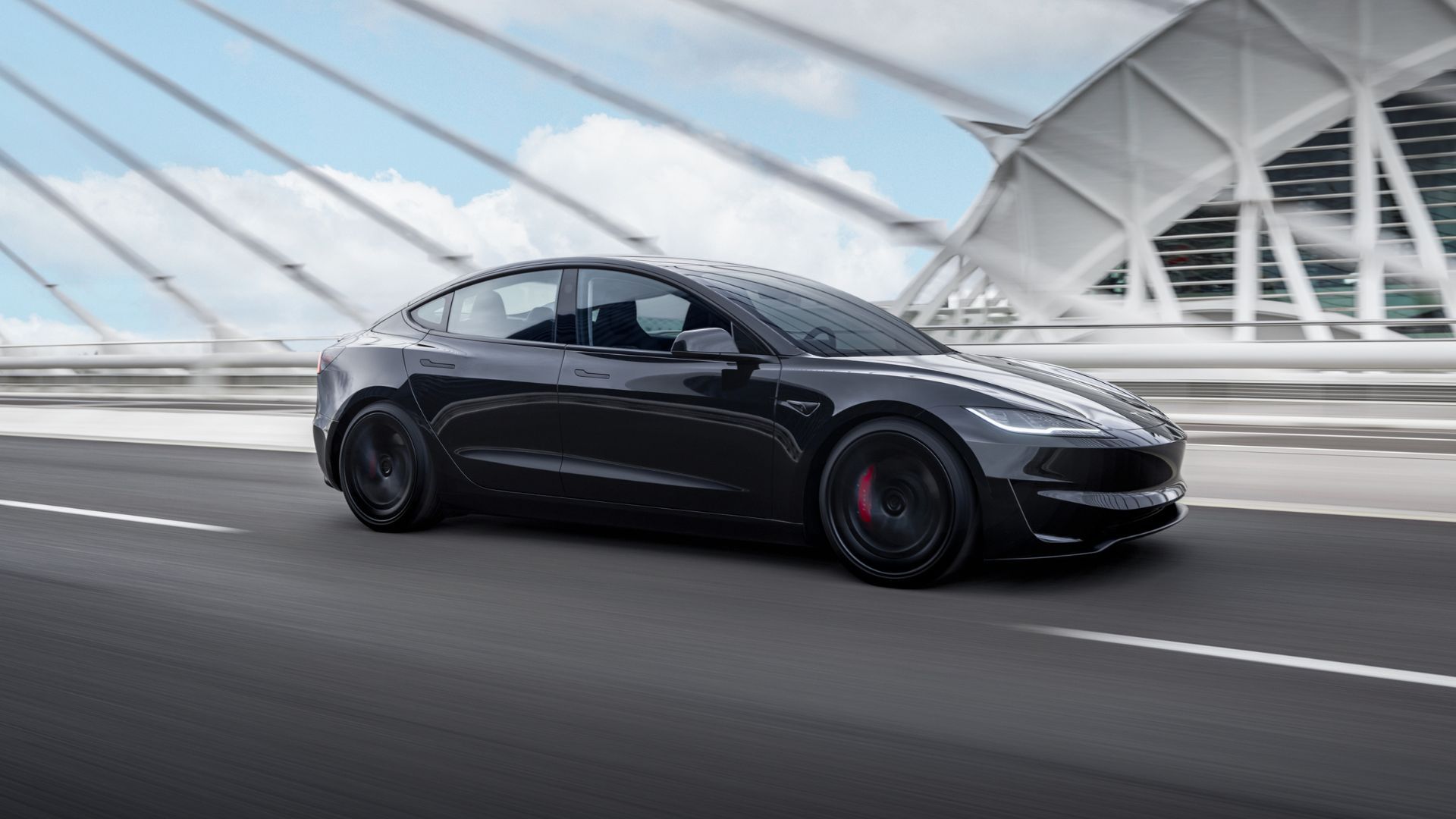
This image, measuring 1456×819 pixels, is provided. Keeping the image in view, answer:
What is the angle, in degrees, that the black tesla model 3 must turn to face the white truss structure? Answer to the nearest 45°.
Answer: approximately 90° to its left

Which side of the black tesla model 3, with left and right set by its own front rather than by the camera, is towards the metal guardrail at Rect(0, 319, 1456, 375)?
left
